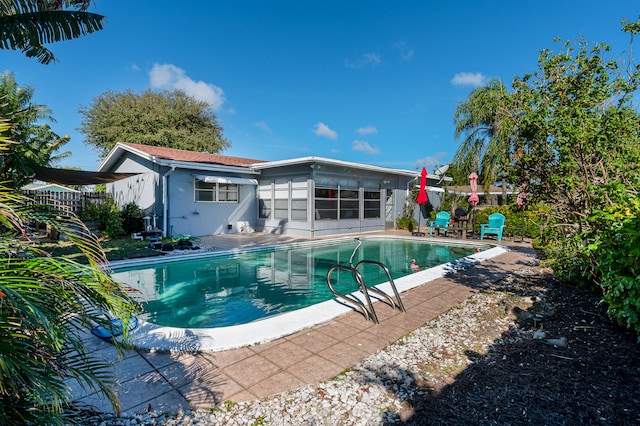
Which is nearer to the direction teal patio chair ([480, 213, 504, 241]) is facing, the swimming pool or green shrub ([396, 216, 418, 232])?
the swimming pool

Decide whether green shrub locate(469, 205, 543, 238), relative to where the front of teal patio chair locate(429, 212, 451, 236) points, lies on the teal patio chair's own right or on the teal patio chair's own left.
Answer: on the teal patio chair's own left

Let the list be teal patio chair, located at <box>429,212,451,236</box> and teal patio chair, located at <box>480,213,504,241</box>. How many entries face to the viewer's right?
0

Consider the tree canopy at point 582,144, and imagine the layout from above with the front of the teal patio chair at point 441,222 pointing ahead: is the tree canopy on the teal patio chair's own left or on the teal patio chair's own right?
on the teal patio chair's own left

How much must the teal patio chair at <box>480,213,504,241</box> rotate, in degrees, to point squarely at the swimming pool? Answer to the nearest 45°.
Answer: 0° — it already faces it

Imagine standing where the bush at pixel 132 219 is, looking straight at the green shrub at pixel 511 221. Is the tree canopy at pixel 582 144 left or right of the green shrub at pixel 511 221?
right

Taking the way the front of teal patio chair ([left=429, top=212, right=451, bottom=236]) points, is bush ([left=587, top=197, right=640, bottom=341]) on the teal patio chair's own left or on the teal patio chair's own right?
on the teal patio chair's own left

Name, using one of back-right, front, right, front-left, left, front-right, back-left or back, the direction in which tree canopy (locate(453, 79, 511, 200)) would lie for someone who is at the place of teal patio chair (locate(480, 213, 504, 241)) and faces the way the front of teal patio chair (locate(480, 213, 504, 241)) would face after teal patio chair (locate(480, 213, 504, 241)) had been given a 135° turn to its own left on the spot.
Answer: left

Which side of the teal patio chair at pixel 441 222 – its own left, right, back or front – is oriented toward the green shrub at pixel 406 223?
right

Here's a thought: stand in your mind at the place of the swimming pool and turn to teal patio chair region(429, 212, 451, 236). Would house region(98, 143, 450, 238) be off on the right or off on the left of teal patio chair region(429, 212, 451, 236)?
left
